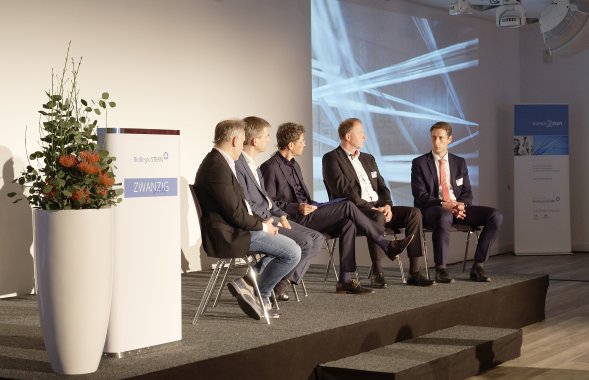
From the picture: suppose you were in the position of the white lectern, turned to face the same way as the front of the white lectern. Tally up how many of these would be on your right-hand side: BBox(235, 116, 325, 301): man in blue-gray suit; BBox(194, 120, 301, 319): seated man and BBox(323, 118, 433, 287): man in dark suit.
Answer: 0

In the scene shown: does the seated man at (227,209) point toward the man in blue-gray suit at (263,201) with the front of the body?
no

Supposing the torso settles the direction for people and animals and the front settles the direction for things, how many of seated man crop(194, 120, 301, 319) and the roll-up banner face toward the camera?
1

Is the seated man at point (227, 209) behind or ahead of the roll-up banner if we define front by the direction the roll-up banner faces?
ahead

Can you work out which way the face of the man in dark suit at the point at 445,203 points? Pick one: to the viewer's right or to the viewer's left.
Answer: to the viewer's left

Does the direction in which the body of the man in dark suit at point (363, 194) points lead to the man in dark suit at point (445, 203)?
no

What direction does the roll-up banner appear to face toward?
toward the camera

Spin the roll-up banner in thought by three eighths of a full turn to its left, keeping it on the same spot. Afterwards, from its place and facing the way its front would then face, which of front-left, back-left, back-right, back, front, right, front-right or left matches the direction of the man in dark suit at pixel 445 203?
back-right

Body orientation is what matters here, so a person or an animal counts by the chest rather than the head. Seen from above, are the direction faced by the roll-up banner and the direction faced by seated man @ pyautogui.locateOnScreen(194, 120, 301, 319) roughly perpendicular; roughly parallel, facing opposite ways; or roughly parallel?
roughly perpendicular

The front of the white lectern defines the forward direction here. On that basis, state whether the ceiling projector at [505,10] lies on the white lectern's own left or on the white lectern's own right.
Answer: on the white lectern's own left

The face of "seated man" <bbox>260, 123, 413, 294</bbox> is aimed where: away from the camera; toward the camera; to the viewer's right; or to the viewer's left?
to the viewer's right

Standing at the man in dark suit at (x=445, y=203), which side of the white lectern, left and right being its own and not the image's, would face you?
left
